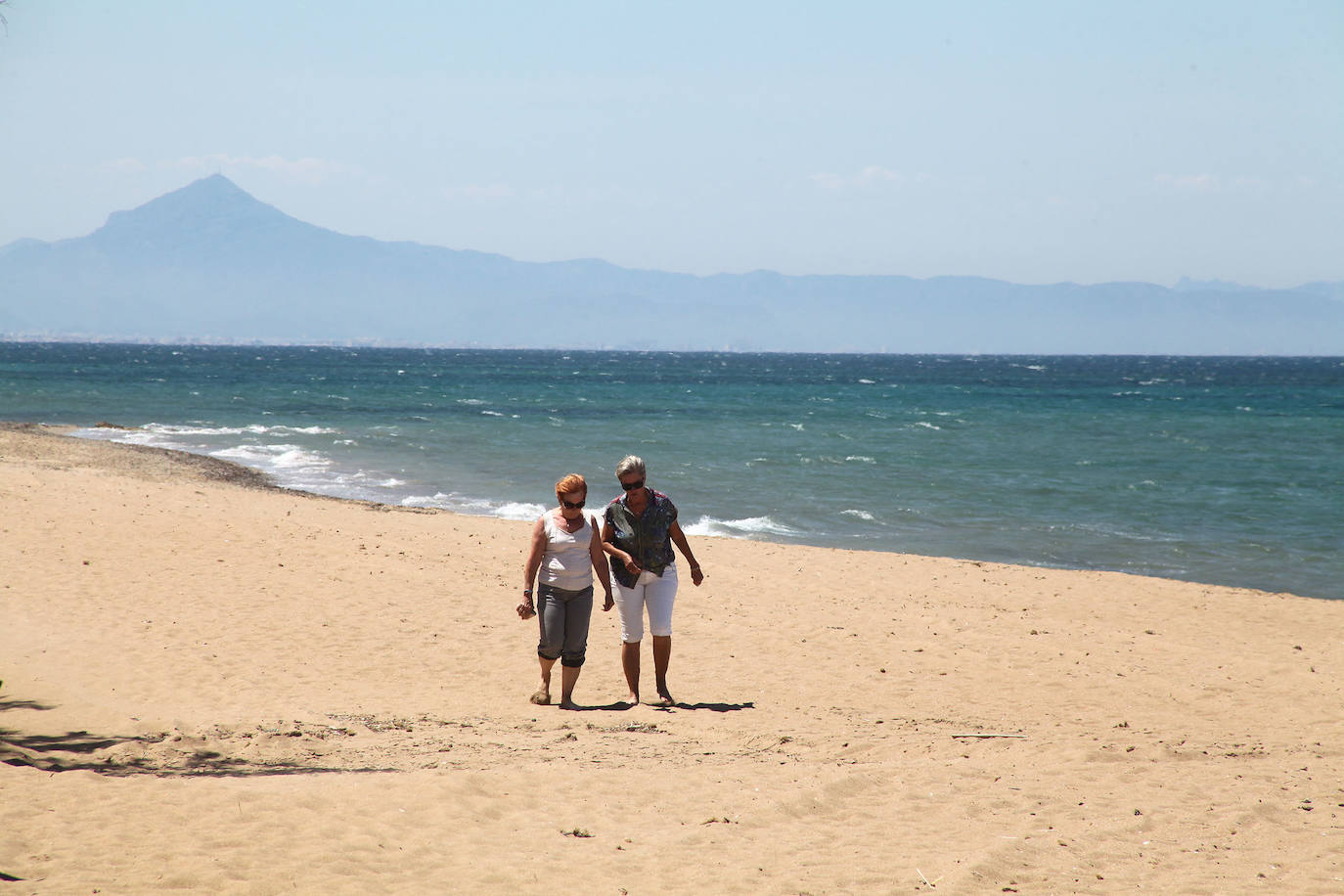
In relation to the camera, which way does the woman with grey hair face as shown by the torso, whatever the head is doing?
toward the camera

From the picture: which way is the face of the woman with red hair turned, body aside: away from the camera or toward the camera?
toward the camera

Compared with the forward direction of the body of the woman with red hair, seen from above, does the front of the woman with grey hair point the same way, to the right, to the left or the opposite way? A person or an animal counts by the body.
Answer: the same way

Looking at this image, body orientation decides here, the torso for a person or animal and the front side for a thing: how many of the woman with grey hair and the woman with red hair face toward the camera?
2

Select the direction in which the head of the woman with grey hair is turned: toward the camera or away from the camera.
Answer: toward the camera
